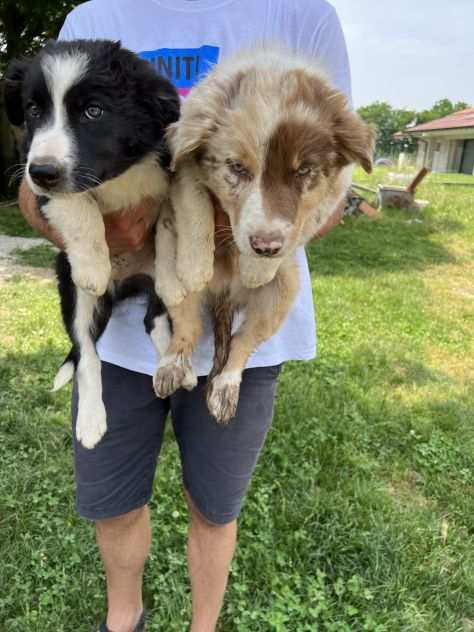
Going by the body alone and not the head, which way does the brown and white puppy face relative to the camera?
toward the camera

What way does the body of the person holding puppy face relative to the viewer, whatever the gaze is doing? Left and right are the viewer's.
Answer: facing the viewer

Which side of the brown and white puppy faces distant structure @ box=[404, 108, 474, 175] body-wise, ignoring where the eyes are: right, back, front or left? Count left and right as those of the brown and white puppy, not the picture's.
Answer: back

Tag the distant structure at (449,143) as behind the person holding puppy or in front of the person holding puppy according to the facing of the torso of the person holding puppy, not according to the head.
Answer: behind
